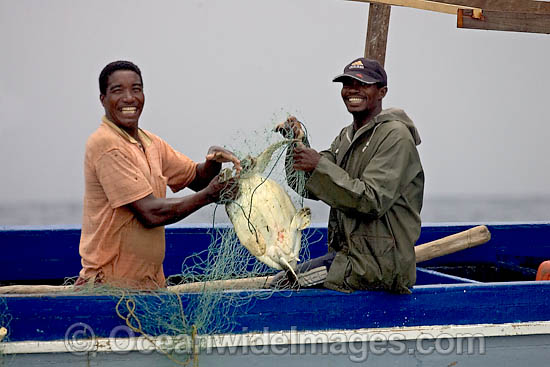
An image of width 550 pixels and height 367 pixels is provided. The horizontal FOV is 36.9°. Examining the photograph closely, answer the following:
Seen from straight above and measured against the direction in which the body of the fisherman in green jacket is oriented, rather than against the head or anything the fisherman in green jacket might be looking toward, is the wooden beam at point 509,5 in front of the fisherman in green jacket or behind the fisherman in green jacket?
behind

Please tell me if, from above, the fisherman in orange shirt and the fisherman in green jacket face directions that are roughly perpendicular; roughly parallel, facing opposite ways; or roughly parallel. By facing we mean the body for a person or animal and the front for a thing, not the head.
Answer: roughly perpendicular

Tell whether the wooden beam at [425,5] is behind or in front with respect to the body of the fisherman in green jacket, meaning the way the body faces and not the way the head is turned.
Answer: behind

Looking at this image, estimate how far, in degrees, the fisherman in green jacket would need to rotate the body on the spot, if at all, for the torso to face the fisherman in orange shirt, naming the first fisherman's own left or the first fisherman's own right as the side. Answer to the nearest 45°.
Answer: approximately 45° to the first fisherman's own right

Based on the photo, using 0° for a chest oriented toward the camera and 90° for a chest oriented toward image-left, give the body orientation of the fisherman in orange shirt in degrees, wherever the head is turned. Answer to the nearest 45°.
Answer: approximately 315°

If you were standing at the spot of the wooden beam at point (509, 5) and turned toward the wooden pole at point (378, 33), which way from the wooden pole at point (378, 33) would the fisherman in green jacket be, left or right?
left

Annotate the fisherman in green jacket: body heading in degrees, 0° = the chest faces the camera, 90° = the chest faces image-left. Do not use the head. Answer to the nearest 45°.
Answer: approximately 45°

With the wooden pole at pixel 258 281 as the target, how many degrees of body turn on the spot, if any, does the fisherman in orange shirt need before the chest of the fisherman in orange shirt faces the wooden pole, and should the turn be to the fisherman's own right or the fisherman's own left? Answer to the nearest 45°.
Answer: approximately 45° to the fisherman's own left

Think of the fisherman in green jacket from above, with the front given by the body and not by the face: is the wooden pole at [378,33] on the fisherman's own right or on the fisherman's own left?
on the fisherman's own right
